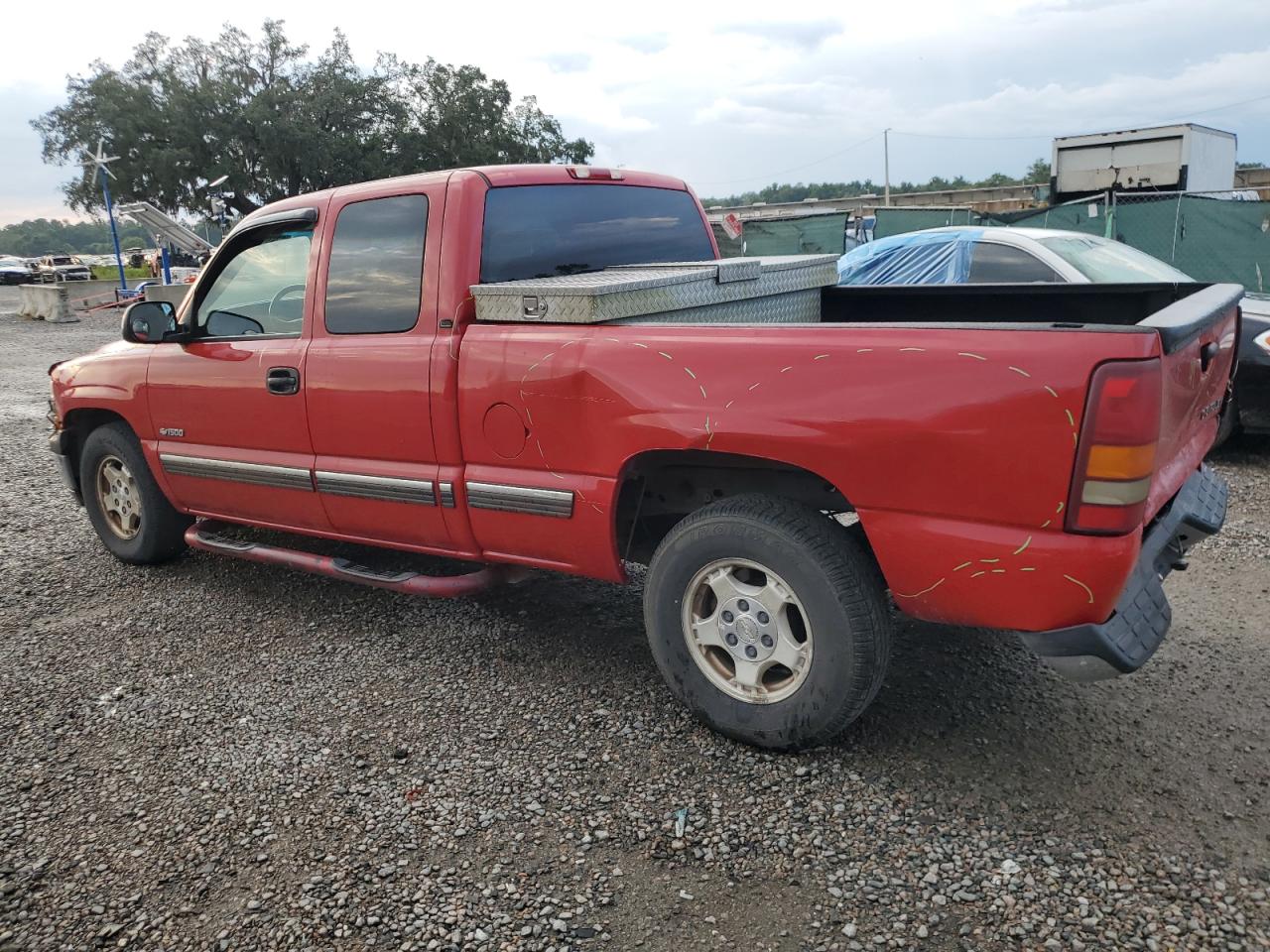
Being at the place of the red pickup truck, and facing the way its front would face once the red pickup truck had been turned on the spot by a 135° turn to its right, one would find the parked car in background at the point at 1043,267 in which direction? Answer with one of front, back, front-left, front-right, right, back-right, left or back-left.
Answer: front-left

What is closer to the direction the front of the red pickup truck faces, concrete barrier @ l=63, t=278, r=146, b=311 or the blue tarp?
the concrete barrier

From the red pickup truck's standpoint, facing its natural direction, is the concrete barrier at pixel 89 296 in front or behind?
in front

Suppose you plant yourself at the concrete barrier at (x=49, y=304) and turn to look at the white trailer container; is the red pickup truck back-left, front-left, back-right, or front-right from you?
front-right

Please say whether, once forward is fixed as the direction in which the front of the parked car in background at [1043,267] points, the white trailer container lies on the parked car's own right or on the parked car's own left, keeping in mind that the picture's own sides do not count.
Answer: on the parked car's own left

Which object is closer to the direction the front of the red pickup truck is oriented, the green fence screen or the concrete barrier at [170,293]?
the concrete barrier

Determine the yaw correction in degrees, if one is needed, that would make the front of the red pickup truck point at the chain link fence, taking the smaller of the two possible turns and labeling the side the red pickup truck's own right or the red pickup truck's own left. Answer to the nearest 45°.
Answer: approximately 90° to the red pickup truck's own right

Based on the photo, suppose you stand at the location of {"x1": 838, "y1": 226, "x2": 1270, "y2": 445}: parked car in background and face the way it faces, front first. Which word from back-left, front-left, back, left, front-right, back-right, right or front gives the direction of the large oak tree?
back

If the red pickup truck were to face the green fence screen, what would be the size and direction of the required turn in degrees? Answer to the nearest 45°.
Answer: approximately 45° to its right

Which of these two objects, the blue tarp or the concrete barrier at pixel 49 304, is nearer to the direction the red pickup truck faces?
the concrete barrier

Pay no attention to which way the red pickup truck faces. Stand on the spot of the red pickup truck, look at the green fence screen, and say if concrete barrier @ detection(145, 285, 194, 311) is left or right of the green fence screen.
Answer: left

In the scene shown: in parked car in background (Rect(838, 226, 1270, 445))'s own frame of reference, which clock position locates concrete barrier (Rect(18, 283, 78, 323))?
The concrete barrier is roughly at 5 o'clock from the parked car in background.

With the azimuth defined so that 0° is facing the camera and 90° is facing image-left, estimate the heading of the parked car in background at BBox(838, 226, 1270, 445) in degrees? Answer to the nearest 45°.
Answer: approximately 315°

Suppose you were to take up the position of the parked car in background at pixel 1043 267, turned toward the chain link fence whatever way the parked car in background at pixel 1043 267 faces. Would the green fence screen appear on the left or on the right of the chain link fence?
left

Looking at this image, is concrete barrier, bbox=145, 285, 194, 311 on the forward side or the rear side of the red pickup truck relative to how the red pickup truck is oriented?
on the forward side

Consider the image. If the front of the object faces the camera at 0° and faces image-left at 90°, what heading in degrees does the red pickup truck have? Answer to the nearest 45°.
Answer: approximately 135°
